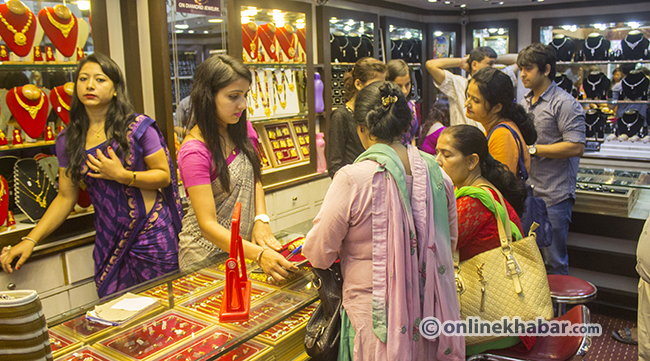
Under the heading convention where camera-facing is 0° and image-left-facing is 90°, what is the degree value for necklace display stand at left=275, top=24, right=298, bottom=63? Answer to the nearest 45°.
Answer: approximately 315°

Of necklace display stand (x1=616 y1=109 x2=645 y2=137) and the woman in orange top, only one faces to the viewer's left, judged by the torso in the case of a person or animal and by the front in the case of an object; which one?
the woman in orange top

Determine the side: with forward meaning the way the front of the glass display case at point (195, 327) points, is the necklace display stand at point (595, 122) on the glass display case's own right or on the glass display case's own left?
on the glass display case's own left

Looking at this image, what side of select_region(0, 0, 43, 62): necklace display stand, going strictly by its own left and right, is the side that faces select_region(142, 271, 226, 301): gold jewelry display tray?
front

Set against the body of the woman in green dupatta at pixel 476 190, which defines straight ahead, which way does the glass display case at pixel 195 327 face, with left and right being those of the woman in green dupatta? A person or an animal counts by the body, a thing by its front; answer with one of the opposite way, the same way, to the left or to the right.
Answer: the opposite way

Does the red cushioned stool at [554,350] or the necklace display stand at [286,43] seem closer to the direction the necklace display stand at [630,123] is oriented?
the red cushioned stool

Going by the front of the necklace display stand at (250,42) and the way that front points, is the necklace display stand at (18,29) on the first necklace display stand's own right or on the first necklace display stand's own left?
on the first necklace display stand's own right

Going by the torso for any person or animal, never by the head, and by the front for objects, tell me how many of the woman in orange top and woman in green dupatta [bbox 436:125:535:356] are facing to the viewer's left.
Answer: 2

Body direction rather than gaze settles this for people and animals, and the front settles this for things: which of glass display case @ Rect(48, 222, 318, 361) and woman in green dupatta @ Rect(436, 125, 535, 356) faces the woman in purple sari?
the woman in green dupatta

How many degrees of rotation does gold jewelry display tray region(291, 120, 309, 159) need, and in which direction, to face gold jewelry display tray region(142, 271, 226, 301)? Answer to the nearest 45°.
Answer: approximately 45° to its right
